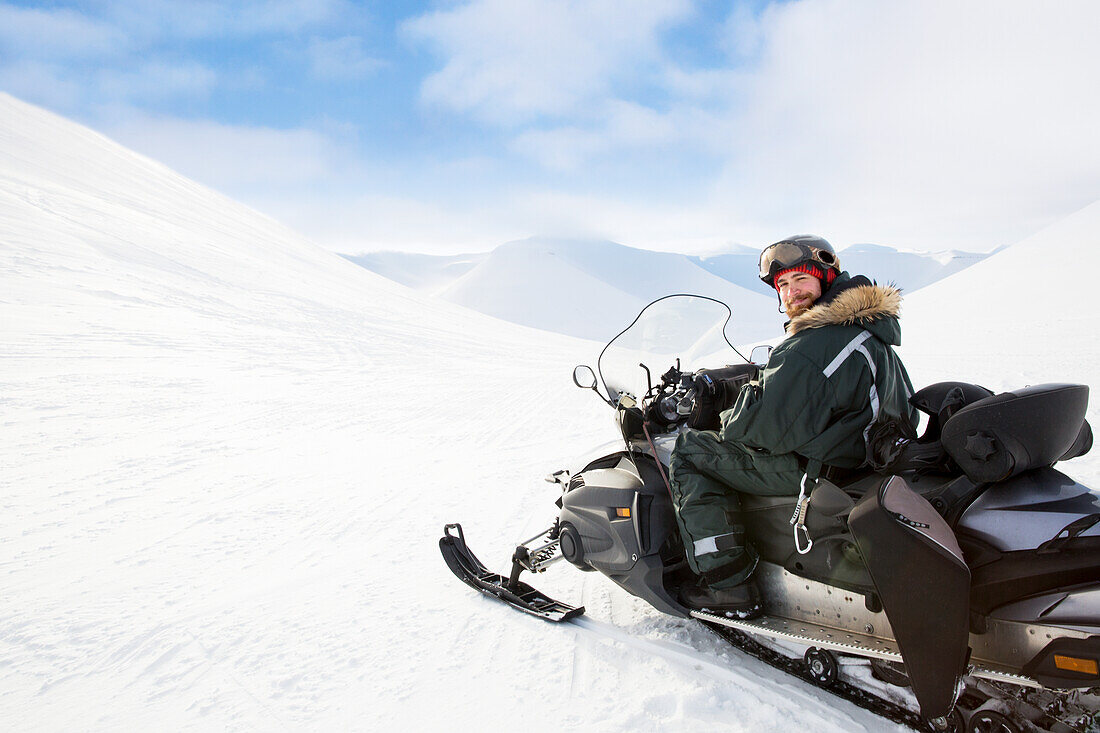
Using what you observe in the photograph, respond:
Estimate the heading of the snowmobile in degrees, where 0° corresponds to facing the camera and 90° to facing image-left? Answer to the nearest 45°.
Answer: approximately 135°

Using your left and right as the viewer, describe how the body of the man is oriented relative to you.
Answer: facing away from the viewer and to the left of the viewer
